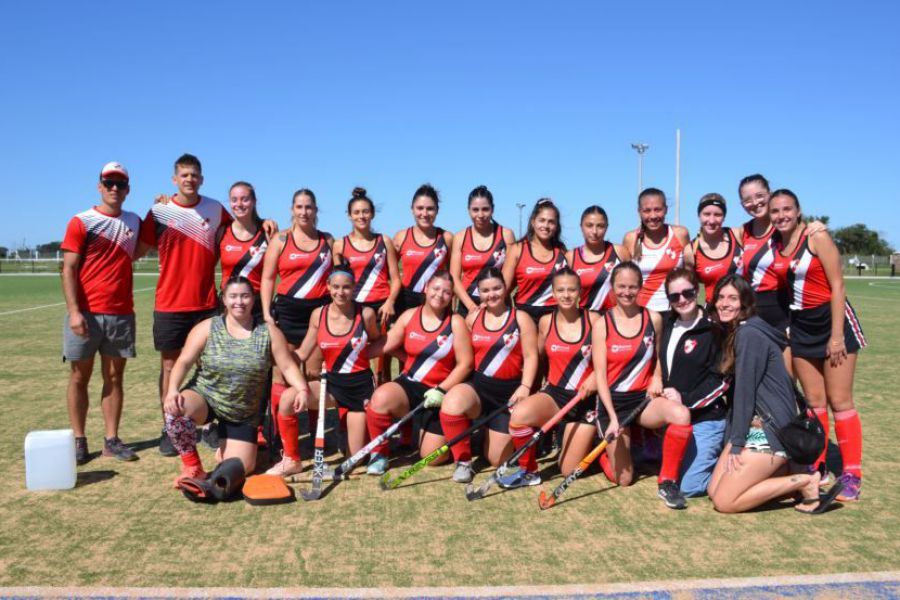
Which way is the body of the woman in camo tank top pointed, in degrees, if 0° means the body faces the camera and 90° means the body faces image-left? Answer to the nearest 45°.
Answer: approximately 0°

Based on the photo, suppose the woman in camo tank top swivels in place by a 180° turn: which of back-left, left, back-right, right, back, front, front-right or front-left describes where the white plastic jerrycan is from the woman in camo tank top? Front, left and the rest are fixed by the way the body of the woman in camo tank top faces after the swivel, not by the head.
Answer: left

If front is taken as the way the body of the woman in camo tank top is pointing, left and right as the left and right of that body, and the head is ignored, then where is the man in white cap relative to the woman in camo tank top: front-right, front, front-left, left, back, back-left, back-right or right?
back-right
